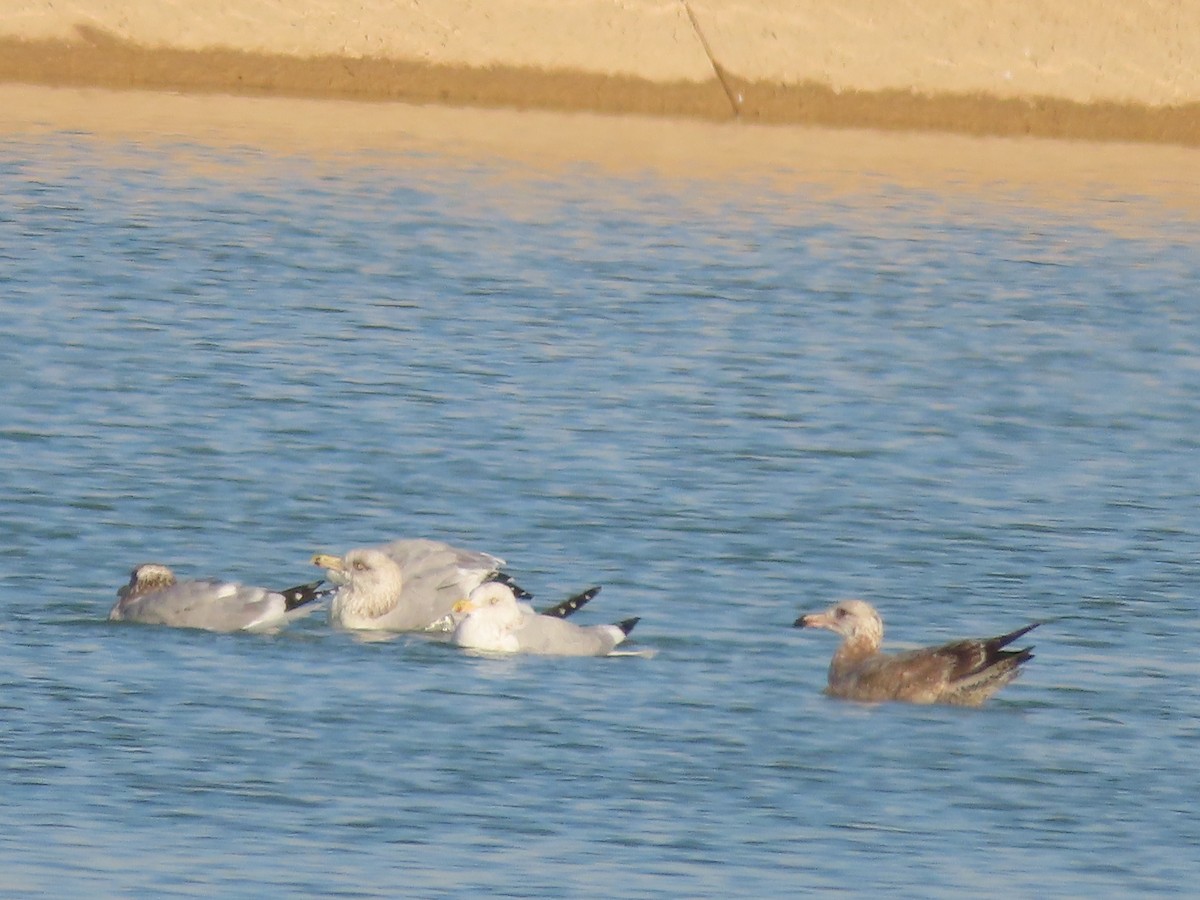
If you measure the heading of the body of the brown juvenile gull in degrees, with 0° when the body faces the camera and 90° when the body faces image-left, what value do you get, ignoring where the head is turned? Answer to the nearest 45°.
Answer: approximately 90°

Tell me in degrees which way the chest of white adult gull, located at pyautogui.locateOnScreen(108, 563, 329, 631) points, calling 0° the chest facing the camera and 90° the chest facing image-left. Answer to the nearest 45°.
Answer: approximately 90°

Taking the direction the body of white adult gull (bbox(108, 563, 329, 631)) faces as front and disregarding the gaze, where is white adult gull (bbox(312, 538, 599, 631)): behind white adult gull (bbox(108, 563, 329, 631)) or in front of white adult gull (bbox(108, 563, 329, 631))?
behind

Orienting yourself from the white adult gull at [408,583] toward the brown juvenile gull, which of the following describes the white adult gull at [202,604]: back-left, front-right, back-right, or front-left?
back-right

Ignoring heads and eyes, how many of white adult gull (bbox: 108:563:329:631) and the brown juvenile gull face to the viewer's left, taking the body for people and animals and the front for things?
2

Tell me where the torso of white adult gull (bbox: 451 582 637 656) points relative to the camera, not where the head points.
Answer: to the viewer's left

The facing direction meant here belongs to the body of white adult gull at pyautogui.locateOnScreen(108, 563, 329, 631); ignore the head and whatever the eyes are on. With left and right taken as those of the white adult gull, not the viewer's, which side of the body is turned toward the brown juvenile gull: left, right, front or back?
back

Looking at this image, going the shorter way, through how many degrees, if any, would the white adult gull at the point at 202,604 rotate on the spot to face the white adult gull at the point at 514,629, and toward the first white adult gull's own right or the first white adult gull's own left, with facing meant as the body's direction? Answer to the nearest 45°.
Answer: approximately 180°
